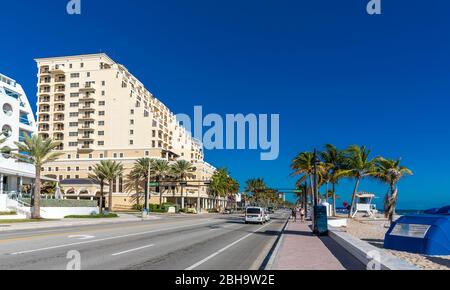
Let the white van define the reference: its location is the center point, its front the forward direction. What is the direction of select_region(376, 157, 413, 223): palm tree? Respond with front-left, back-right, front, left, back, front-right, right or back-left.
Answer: right

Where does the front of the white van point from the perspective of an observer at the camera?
facing away from the viewer
